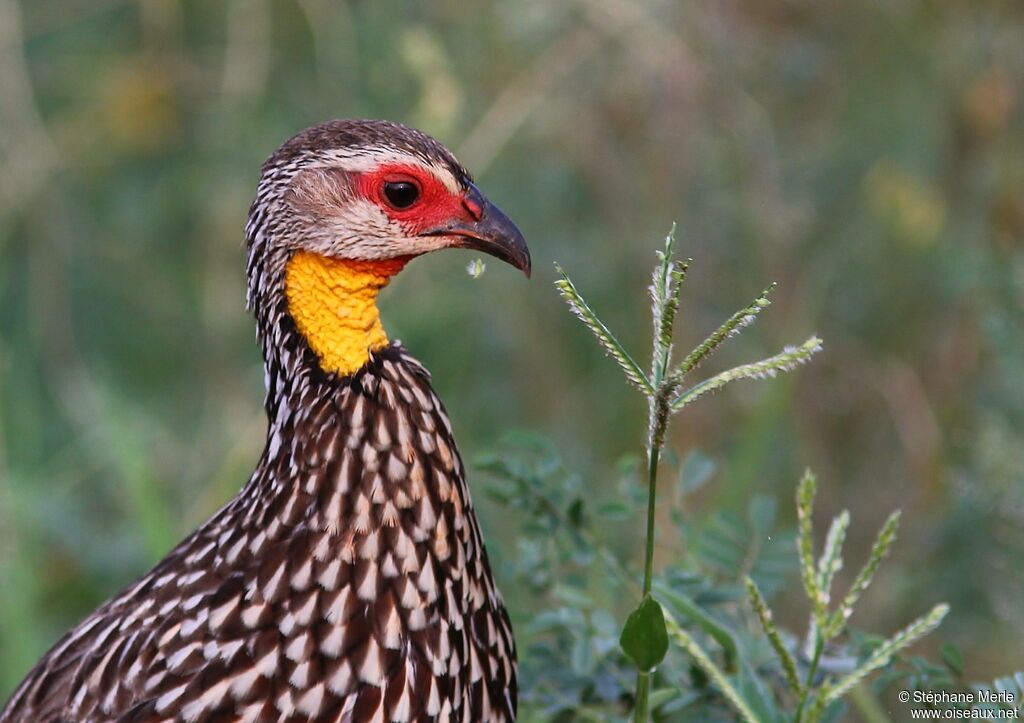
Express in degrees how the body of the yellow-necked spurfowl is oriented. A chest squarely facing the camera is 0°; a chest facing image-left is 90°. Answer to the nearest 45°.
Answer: approximately 270°

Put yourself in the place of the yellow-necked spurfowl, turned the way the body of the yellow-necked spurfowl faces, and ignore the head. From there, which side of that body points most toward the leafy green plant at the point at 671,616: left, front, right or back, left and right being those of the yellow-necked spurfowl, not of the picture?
front
